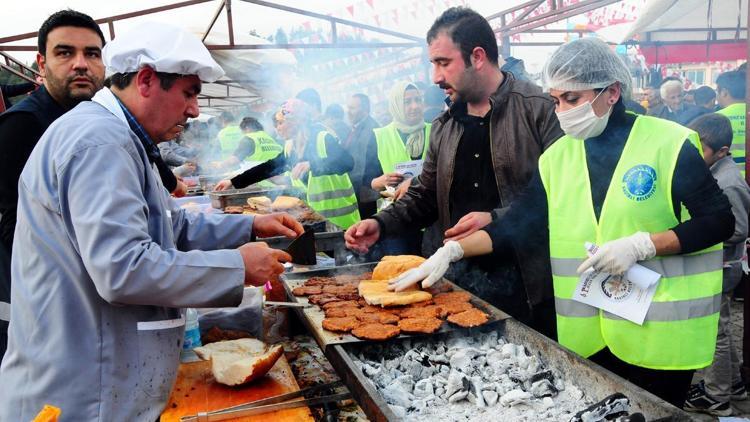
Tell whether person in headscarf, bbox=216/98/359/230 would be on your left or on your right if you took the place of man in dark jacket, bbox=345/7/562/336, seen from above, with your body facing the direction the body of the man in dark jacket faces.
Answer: on your right

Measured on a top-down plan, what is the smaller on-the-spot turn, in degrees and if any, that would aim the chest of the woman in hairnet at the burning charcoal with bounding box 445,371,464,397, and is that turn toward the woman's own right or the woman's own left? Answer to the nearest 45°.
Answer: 0° — they already face it

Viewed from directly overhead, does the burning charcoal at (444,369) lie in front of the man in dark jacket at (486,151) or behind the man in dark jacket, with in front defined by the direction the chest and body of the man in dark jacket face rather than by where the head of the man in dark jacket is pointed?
in front

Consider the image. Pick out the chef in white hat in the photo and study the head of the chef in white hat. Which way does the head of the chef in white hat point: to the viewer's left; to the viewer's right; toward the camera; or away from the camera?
to the viewer's right

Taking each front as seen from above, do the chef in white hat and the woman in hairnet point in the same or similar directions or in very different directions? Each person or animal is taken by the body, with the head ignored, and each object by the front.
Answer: very different directions

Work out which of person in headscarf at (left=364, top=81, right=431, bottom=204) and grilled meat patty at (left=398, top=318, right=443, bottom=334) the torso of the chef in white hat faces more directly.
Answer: the grilled meat patty

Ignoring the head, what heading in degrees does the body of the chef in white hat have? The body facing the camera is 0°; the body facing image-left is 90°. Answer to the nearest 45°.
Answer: approximately 270°

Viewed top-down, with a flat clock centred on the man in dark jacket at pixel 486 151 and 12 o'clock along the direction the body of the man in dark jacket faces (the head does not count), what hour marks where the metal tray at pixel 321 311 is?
The metal tray is roughly at 12 o'clock from the man in dark jacket.

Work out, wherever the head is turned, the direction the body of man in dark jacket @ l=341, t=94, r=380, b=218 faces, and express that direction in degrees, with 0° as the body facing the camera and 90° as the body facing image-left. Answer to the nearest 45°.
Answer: approximately 45°
